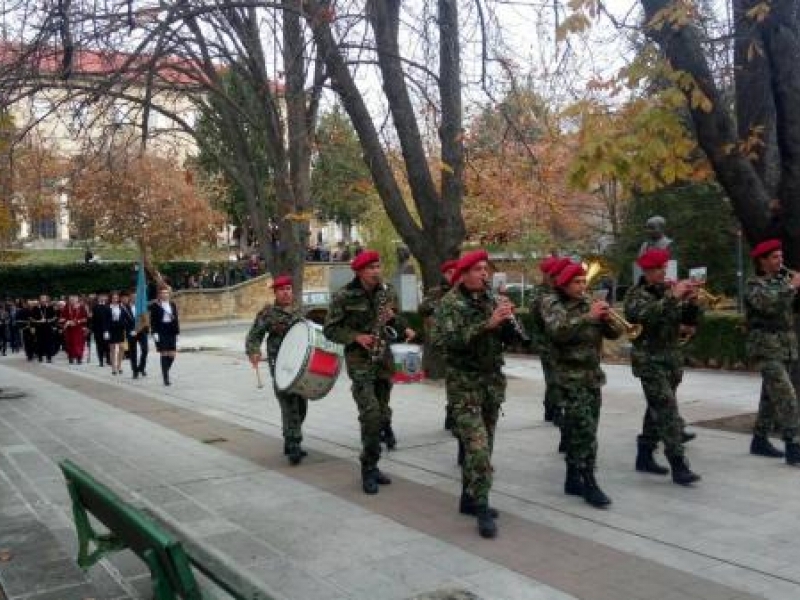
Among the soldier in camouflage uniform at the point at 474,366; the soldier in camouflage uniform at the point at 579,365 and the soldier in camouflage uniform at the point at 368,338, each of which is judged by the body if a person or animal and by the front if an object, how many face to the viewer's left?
0

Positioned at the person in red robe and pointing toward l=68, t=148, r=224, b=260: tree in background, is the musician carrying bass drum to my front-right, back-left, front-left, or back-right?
back-right

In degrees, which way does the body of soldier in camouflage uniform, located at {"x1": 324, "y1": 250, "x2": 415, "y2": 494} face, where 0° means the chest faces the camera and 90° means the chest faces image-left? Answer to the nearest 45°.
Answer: approximately 315°

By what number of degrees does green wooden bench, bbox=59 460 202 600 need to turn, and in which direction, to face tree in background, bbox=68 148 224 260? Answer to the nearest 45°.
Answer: approximately 45° to its left

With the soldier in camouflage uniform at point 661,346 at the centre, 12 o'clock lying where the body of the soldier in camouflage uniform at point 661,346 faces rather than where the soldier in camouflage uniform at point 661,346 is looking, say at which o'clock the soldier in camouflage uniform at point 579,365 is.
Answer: the soldier in camouflage uniform at point 579,365 is roughly at 3 o'clock from the soldier in camouflage uniform at point 661,346.

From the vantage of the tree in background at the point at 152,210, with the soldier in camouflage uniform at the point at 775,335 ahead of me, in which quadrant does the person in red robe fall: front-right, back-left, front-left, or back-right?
front-right

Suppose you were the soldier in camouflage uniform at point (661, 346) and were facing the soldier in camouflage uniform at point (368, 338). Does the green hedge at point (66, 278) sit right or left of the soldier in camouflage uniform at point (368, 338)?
right

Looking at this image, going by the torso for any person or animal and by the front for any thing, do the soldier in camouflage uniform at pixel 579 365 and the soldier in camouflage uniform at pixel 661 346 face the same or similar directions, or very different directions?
same or similar directions

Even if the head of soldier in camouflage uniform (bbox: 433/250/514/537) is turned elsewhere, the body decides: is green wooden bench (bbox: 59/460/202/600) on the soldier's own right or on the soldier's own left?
on the soldier's own right

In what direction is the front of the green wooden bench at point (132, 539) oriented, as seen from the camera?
facing away from the viewer and to the right of the viewer

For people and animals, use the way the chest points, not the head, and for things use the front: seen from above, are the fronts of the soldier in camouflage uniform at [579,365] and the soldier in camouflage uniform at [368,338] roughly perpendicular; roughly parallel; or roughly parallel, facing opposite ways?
roughly parallel

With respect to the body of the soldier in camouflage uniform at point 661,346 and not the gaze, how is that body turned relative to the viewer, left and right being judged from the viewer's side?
facing the viewer and to the right of the viewer
